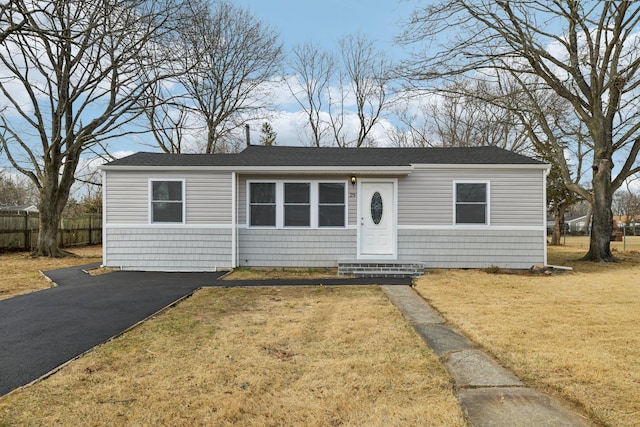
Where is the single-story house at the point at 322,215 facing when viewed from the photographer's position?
facing the viewer

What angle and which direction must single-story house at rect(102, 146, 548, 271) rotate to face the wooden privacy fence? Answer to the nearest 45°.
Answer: approximately 135° to its right

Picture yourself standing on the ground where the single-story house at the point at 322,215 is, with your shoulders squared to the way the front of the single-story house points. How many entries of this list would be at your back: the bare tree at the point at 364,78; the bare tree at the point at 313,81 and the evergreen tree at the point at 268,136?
3

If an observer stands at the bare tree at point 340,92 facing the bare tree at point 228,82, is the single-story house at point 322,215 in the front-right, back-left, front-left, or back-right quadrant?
front-left

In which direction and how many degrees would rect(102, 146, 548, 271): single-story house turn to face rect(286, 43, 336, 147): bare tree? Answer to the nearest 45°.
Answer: approximately 180°

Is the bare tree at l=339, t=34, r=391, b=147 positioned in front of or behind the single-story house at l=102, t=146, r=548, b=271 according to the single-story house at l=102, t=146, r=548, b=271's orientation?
behind

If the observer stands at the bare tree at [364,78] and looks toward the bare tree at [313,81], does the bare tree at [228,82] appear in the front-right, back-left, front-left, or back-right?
front-left

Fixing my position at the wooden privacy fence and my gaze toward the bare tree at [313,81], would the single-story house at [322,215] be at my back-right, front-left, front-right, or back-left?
front-right

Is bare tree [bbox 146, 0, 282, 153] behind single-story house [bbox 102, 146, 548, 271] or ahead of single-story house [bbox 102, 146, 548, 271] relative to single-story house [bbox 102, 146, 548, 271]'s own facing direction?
behind

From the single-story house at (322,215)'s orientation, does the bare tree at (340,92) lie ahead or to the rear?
to the rear

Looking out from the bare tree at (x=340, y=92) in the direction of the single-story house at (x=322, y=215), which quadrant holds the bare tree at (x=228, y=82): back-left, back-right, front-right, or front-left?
front-right

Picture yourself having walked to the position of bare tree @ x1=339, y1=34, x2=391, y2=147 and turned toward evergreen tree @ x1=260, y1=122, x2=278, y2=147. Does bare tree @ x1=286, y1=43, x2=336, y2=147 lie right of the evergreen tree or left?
left

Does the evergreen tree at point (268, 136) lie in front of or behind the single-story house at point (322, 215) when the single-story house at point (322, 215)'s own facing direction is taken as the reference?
behind
